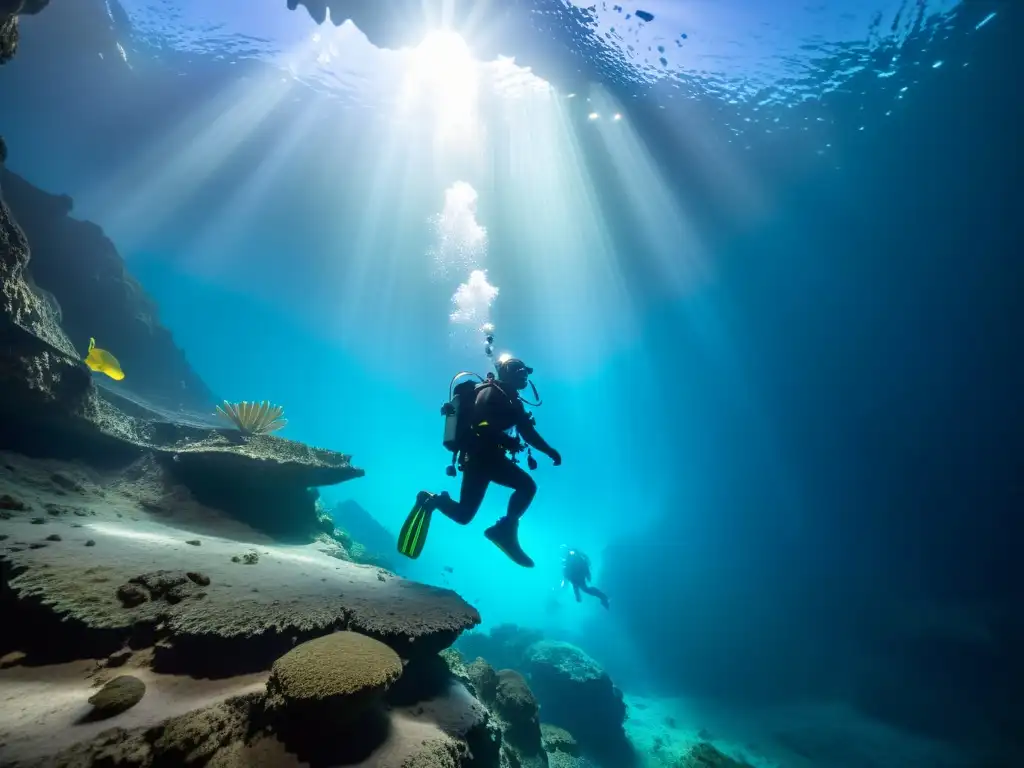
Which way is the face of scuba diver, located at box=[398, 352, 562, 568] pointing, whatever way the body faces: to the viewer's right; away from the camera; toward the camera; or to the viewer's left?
to the viewer's right

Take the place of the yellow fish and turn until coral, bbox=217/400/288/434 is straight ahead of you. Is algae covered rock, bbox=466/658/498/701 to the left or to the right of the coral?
right

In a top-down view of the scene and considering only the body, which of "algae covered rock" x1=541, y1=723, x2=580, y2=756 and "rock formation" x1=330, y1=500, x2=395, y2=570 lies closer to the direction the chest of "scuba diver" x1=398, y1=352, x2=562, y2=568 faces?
the algae covered rock

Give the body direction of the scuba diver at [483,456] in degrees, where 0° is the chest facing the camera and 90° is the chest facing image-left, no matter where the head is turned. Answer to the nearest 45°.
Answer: approximately 270°

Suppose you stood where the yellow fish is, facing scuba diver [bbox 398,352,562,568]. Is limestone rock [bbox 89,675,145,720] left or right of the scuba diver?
right

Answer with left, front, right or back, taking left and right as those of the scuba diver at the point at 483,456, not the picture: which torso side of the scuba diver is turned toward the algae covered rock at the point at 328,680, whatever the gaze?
right

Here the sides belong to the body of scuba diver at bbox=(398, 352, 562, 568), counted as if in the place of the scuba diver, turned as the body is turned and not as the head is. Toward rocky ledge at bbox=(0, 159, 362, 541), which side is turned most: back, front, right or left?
back

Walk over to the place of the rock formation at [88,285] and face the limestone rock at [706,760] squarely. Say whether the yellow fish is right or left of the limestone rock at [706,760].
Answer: right

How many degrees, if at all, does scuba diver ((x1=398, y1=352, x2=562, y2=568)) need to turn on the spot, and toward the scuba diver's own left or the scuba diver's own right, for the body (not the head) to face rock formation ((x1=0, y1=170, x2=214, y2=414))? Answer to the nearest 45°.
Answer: approximately 135° to the scuba diver's own left

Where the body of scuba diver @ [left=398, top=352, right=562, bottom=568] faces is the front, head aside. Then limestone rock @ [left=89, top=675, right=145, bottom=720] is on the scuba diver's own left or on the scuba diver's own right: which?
on the scuba diver's own right
